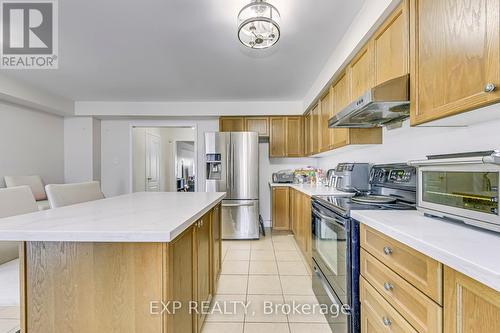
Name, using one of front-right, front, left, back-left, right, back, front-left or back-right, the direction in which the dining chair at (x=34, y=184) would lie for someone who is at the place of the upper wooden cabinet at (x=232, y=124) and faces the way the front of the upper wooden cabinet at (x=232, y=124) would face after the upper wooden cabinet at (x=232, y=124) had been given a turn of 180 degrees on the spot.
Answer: left

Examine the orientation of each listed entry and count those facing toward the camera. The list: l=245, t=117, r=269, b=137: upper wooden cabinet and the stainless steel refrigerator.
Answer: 2

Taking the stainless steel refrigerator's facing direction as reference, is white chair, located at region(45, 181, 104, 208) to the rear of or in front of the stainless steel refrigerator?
in front

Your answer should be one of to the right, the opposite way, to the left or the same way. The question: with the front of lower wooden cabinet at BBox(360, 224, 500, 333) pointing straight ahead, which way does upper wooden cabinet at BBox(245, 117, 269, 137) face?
to the left

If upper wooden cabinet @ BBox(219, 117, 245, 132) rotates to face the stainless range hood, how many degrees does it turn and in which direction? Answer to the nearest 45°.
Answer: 0° — it already faces it

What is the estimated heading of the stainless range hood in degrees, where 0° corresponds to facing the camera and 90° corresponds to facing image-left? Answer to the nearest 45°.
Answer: approximately 45°

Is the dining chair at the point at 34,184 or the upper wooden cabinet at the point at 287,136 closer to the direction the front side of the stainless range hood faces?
the dining chair

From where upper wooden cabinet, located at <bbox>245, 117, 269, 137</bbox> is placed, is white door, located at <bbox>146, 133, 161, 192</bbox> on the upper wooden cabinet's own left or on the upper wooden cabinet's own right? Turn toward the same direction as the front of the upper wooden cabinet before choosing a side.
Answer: on the upper wooden cabinet's own right

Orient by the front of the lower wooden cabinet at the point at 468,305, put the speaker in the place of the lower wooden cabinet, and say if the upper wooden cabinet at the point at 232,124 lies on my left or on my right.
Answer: on my right

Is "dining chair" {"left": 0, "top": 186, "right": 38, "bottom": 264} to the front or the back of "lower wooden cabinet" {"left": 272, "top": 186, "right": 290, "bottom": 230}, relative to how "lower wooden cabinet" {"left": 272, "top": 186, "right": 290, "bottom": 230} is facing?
to the front

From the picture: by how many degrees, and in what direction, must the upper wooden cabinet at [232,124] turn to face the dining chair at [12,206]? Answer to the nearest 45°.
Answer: approximately 45° to its right
